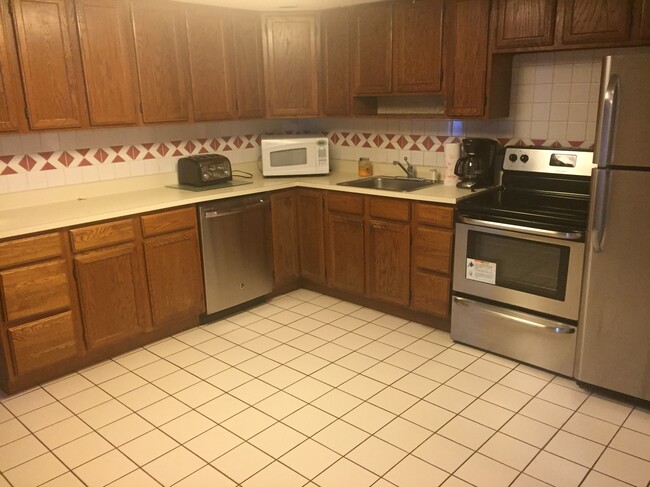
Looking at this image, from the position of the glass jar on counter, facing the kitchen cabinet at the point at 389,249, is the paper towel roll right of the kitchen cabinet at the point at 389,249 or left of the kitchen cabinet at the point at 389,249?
left

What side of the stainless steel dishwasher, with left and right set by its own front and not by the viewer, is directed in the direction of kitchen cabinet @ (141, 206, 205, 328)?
right

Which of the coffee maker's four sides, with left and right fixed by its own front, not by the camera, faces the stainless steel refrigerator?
left

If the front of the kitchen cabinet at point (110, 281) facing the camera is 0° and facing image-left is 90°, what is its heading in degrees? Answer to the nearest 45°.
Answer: approximately 0°

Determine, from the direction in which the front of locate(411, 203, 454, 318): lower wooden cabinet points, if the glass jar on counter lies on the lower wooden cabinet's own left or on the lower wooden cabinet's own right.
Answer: on the lower wooden cabinet's own right

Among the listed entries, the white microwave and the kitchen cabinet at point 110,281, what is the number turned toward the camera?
2

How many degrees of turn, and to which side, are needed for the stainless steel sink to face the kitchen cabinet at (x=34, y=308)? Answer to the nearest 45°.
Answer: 0° — it already faces it

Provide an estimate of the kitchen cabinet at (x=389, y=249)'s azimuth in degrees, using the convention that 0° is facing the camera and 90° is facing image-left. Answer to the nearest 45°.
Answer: approximately 45°

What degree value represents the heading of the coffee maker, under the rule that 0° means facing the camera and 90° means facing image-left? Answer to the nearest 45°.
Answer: approximately 45°

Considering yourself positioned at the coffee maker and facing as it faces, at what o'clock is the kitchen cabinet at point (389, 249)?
The kitchen cabinet is roughly at 1 o'clock from the coffee maker.

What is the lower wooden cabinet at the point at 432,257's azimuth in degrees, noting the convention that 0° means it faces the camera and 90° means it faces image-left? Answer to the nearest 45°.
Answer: approximately 45°

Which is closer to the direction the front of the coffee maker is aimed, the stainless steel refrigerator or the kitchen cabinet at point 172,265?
the kitchen cabinet

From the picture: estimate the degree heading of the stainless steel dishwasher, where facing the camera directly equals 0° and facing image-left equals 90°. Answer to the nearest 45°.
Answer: approximately 315°
